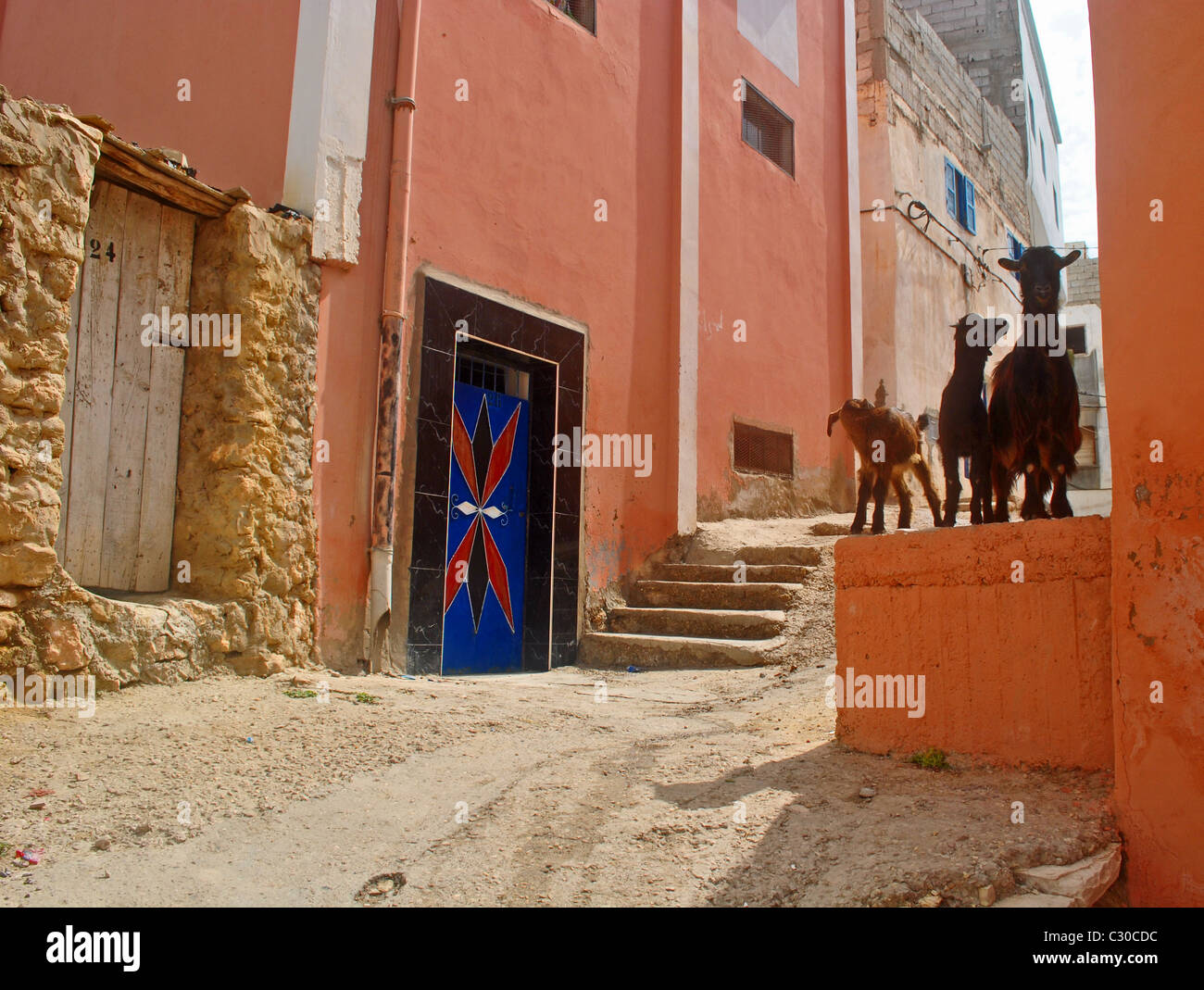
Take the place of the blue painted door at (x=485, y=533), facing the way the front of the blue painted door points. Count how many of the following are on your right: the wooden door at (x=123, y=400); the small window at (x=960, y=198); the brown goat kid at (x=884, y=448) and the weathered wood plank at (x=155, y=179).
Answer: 2

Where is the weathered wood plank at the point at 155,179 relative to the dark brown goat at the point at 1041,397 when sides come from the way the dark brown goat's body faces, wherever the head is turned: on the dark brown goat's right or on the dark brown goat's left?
on the dark brown goat's right

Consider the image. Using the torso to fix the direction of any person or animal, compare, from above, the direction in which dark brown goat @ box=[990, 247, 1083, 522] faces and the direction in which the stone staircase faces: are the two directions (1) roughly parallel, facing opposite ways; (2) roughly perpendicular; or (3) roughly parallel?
roughly parallel

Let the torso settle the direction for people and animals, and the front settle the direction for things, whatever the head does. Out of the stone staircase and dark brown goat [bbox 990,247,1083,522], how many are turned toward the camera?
2

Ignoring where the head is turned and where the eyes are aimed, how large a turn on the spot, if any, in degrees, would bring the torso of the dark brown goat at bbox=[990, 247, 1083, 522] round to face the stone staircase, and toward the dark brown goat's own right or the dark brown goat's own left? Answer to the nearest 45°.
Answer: approximately 135° to the dark brown goat's own right

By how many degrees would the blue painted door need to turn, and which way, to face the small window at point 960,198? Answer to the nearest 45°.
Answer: approximately 90° to its left

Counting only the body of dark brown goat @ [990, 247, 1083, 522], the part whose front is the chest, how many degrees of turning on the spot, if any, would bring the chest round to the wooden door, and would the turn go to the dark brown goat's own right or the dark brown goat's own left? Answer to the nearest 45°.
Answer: approximately 90° to the dark brown goat's own right

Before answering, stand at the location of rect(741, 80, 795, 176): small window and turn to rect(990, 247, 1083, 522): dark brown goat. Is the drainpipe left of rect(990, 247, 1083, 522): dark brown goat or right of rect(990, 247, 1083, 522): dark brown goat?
right

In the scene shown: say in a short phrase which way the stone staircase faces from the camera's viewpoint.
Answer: facing the viewer

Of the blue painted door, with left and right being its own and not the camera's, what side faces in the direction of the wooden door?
right
